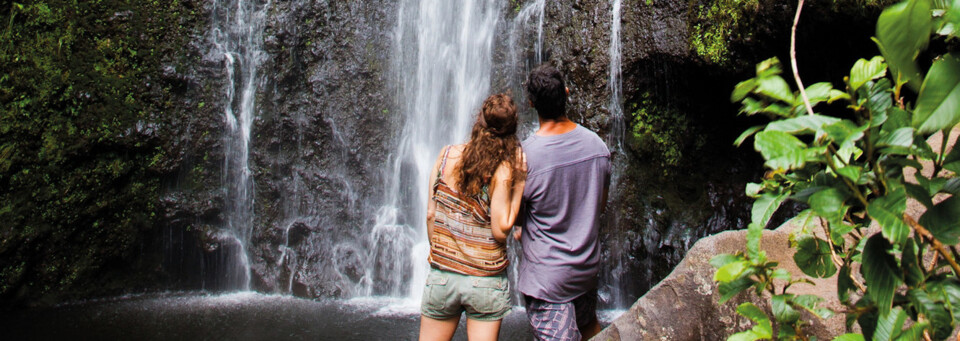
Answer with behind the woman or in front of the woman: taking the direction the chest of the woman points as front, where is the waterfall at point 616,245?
in front

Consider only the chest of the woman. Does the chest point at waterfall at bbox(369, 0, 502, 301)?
yes

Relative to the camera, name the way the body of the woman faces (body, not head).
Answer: away from the camera

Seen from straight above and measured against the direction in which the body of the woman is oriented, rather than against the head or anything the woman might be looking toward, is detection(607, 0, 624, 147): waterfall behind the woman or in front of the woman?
in front

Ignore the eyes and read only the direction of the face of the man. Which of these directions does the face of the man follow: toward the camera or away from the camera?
away from the camera

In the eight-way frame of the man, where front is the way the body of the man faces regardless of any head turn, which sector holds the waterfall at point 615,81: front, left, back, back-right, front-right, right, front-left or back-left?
front

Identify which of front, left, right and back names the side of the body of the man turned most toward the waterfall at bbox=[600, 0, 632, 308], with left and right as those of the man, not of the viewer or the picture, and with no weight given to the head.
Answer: front

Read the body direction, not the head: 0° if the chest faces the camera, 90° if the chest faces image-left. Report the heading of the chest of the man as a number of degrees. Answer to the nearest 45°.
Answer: approximately 180°

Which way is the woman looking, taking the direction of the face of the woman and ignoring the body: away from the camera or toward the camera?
away from the camera

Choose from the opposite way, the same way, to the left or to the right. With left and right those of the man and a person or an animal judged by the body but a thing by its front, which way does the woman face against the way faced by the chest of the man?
the same way

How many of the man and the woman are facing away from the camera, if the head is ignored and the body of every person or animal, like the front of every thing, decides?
2

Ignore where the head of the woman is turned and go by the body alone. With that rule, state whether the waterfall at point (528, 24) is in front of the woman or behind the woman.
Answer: in front
